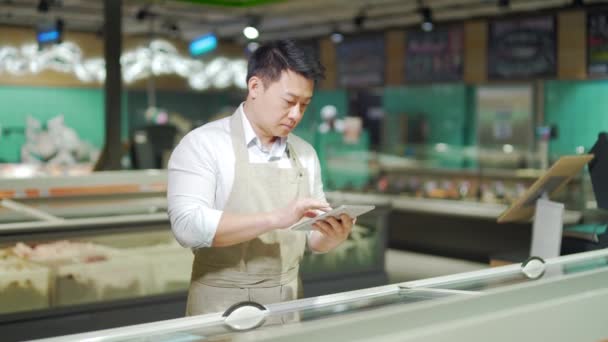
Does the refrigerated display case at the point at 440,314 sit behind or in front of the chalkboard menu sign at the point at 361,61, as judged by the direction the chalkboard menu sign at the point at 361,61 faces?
in front

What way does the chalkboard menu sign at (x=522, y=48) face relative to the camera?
toward the camera

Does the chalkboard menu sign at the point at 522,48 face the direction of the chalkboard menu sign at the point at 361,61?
no

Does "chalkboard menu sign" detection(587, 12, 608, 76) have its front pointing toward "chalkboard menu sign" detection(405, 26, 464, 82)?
no

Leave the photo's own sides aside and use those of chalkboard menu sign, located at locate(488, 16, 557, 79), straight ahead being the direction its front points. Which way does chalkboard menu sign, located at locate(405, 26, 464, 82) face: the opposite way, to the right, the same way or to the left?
the same way

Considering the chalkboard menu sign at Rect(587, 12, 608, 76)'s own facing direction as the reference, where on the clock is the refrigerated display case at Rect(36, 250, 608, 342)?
The refrigerated display case is roughly at 12 o'clock from the chalkboard menu sign.

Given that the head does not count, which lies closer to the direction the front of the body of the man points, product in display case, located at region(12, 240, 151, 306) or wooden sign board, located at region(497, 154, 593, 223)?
the wooden sign board

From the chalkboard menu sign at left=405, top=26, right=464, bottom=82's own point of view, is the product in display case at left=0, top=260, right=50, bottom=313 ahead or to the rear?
ahead

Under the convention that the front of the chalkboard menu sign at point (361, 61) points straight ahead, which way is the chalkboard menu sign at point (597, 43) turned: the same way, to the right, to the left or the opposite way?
the same way

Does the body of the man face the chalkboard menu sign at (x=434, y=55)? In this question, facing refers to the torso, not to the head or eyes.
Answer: no

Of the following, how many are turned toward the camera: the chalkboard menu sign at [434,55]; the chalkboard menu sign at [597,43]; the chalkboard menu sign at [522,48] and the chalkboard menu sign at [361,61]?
4

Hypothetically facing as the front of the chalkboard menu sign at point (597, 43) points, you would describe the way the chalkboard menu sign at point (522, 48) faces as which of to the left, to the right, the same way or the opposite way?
the same way

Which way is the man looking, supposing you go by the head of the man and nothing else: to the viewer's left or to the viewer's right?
to the viewer's right

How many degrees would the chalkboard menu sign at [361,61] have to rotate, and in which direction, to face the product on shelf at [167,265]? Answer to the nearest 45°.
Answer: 0° — it already faces it

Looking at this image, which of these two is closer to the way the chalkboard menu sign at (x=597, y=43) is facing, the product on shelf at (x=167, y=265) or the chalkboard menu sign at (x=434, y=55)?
the product on shelf

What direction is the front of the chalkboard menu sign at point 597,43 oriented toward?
toward the camera

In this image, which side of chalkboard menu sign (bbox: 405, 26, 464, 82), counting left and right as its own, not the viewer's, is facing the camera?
front

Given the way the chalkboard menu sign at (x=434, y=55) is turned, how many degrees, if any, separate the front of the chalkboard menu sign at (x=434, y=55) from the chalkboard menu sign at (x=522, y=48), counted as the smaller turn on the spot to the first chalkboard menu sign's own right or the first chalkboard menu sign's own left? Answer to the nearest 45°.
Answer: approximately 45° to the first chalkboard menu sign's own left
